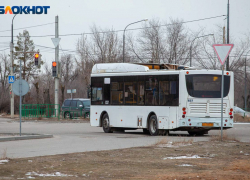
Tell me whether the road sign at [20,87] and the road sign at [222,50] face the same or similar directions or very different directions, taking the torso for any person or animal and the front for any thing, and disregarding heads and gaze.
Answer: very different directions

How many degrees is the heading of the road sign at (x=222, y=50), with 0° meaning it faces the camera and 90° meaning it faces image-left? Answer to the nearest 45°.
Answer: approximately 0°

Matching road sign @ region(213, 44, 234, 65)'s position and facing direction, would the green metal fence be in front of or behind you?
behind

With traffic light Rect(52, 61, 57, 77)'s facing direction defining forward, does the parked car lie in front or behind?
behind

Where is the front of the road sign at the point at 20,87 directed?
away from the camera
